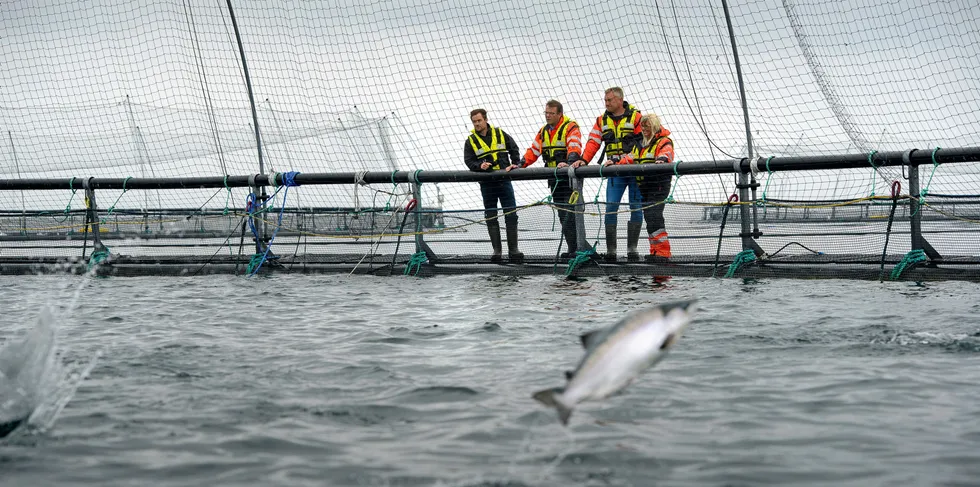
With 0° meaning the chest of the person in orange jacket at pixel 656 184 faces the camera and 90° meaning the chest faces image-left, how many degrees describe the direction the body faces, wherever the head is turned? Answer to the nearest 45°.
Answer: approximately 45°

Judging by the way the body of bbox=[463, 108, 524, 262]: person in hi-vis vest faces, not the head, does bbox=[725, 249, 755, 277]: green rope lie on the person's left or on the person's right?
on the person's left

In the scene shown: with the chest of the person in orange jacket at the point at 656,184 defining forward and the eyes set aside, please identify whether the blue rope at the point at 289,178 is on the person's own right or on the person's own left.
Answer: on the person's own right

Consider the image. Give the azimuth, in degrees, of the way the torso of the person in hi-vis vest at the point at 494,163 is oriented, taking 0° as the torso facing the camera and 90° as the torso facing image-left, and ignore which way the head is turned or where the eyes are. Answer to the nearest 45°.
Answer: approximately 0°

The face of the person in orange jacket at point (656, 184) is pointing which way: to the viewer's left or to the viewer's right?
to the viewer's left

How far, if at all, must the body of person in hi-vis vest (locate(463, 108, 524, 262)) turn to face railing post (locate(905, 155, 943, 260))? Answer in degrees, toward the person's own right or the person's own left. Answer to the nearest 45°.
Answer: approximately 45° to the person's own left
